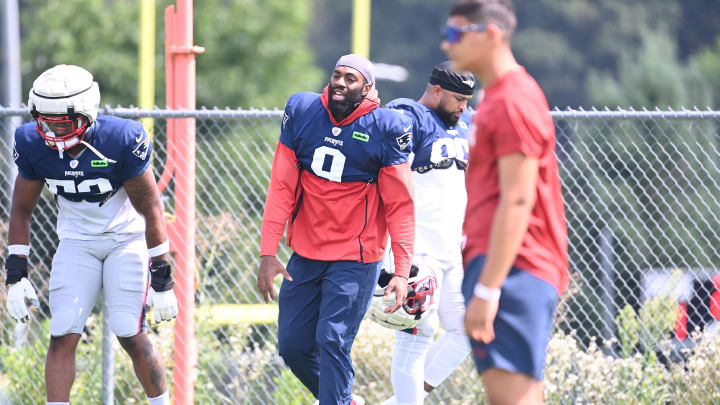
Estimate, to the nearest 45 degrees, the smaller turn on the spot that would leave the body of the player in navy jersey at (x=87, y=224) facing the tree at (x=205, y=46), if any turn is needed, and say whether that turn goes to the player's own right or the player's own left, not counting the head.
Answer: approximately 180°

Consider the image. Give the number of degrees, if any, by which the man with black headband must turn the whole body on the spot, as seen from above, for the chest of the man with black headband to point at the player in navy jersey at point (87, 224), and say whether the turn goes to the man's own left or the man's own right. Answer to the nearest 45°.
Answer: approximately 135° to the man's own right

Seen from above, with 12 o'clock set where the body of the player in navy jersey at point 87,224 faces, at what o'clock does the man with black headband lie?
The man with black headband is roughly at 9 o'clock from the player in navy jersey.

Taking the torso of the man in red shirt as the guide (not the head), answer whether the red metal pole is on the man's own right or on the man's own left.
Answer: on the man's own right

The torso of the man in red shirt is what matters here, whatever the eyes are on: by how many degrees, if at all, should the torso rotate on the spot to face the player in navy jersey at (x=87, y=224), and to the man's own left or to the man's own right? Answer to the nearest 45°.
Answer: approximately 45° to the man's own right

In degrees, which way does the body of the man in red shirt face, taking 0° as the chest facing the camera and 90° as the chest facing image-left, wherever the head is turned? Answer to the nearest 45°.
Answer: approximately 90°

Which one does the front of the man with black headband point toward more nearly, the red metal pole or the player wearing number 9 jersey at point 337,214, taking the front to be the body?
the player wearing number 9 jersey

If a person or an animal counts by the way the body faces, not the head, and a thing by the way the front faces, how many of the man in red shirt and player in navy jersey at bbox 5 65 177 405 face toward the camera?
1

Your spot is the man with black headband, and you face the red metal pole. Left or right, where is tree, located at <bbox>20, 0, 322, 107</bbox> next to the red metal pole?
right
